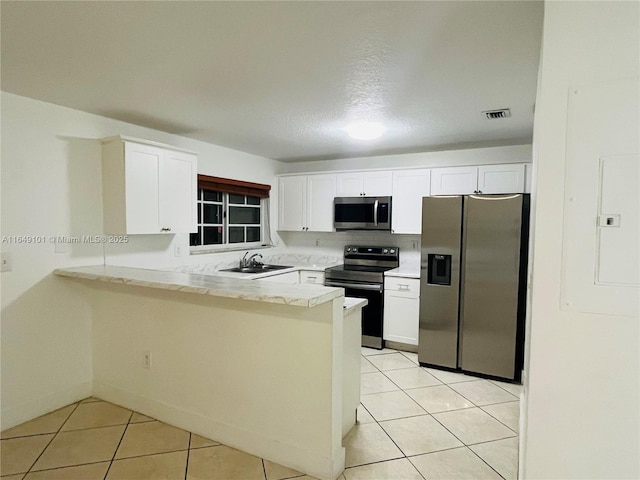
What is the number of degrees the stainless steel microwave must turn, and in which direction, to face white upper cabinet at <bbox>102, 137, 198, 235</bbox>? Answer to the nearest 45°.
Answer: approximately 45° to its right

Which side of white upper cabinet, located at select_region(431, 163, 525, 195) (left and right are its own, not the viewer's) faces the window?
right

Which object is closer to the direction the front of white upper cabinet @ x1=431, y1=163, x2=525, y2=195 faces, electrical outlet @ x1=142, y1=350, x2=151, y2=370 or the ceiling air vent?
the ceiling air vent

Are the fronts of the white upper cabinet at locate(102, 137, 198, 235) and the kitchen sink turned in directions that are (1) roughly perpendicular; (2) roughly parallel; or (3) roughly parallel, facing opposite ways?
roughly parallel

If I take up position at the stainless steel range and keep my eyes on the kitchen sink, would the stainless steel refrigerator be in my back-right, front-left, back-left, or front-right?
back-left

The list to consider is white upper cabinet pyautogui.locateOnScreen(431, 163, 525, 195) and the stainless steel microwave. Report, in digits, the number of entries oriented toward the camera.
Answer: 2

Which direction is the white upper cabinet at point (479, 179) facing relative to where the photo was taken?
toward the camera

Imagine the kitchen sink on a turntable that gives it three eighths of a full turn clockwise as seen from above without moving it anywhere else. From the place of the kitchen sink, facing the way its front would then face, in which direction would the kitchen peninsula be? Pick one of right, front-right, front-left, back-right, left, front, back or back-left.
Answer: left

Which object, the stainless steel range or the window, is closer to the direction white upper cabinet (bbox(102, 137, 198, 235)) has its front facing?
the stainless steel range

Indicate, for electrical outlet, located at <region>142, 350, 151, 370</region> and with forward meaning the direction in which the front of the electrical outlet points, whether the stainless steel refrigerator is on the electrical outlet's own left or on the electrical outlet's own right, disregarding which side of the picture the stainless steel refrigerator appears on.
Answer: on the electrical outlet's own left
